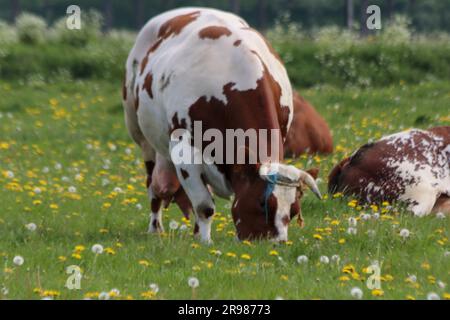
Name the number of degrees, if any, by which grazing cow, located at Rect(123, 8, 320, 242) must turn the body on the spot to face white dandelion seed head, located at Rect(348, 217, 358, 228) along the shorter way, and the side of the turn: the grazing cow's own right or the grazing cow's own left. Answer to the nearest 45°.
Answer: approximately 45° to the grazing cow's own left

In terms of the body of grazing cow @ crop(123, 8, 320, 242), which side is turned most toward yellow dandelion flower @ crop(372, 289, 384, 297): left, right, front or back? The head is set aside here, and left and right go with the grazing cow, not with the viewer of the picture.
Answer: front

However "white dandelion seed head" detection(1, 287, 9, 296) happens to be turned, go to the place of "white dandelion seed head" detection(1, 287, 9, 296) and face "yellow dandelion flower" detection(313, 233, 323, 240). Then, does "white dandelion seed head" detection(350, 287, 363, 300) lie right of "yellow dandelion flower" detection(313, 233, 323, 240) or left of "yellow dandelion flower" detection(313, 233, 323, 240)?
right

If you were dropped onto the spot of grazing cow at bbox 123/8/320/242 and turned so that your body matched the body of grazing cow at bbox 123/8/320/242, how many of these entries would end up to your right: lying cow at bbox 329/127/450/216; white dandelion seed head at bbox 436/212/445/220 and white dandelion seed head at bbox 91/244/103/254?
1

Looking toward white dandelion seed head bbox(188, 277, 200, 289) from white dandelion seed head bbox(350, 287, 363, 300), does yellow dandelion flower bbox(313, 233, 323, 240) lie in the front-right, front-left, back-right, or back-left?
front-right

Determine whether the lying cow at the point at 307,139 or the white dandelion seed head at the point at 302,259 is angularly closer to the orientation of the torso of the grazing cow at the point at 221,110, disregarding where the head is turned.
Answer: the white dandelion seed head

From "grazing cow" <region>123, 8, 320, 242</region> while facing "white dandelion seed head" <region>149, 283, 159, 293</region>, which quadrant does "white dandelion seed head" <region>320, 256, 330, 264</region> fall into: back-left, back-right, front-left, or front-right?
front-left

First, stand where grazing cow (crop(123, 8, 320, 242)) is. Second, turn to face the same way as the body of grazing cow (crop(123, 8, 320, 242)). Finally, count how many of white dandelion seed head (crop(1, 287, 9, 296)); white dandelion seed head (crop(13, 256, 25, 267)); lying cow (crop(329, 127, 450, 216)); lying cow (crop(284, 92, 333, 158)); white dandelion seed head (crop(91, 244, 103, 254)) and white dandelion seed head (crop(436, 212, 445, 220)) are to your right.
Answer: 3

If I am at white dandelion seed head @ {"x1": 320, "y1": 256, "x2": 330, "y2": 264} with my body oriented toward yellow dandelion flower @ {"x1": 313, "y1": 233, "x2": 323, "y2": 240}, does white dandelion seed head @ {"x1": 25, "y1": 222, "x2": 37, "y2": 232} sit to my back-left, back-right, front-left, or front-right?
front-left

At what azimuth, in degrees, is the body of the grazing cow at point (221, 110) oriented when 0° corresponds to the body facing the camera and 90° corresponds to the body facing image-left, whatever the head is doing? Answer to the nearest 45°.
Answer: approximately 315°

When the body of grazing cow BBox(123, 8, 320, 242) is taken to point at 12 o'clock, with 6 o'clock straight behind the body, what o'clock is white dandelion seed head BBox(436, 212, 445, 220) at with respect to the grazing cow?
The white dandelion seed head is roughly at 10 o'clock from the grazing cow.
